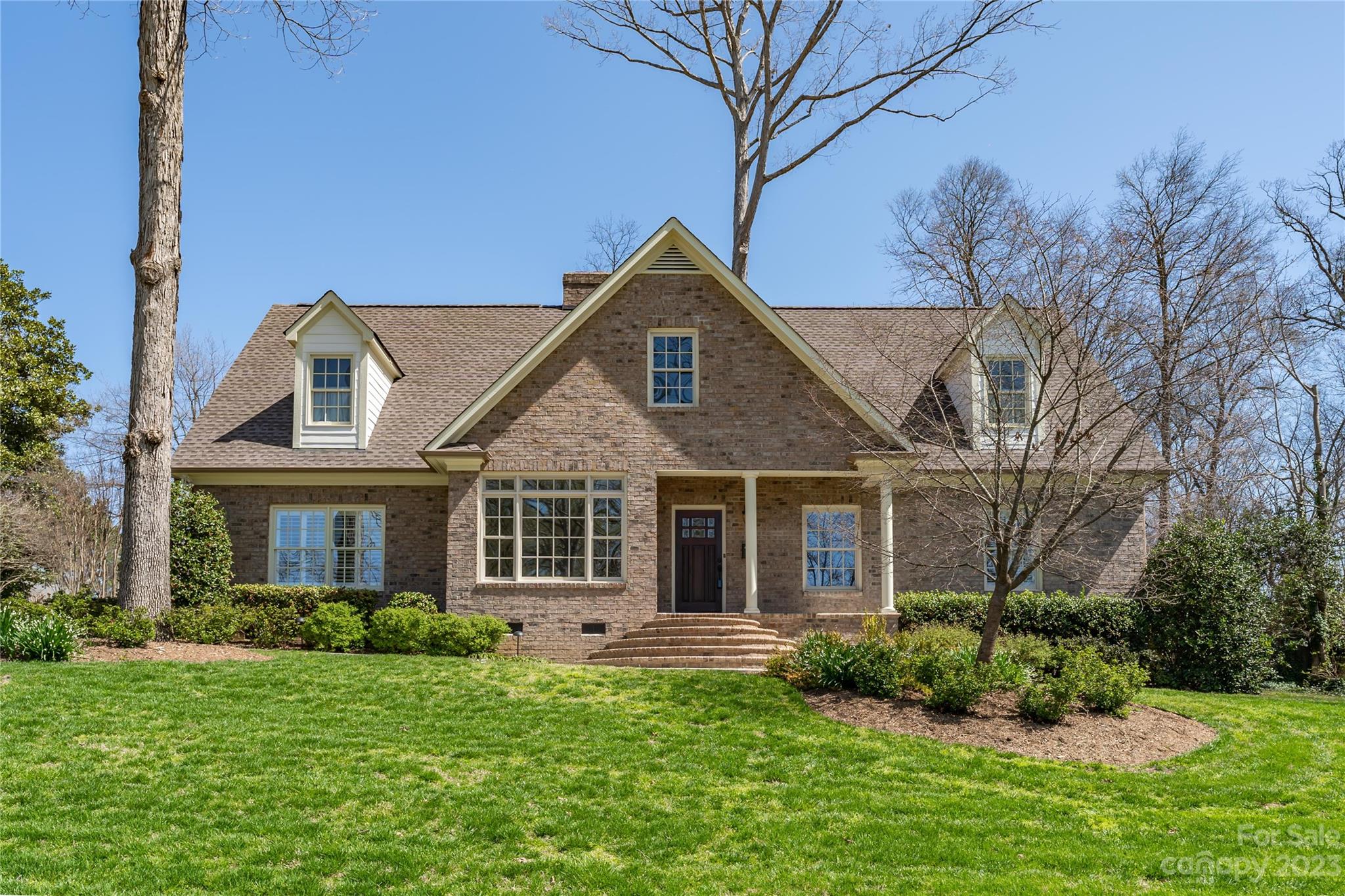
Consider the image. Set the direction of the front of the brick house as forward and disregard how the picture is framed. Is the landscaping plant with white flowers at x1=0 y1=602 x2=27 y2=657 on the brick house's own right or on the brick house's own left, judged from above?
on the brick house's own right

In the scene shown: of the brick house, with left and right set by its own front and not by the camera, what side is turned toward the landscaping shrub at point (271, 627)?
right

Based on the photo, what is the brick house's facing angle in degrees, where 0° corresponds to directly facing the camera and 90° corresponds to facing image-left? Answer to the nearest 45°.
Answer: approximately 0°
